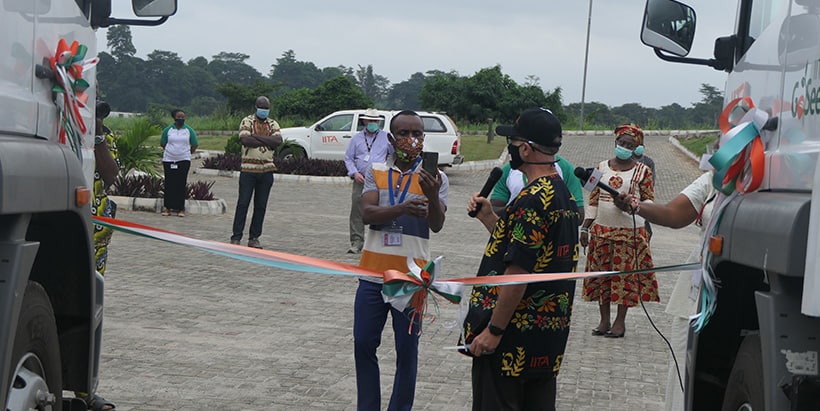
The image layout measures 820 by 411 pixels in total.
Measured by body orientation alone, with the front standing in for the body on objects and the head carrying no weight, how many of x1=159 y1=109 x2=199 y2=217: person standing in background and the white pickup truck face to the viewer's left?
1

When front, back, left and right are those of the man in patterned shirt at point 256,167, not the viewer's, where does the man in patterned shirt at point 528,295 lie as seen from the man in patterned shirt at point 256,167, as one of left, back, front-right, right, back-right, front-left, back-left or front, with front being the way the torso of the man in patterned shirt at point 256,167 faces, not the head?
front

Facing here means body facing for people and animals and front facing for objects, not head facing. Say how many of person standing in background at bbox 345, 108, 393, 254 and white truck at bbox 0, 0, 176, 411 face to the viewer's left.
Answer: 0

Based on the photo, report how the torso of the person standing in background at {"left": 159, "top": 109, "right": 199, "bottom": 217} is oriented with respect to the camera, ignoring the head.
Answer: toward the camera

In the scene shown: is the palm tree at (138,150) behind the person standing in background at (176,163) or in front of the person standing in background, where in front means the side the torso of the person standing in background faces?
behind

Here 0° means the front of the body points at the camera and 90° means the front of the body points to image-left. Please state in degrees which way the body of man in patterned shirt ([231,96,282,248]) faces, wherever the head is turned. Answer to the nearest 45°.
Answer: approximately 0°

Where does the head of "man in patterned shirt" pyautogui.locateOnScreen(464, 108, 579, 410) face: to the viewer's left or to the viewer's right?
to the viewer's left

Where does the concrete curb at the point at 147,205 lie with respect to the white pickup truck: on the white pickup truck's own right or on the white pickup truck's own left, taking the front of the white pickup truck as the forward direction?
on the white pickup truck's own left

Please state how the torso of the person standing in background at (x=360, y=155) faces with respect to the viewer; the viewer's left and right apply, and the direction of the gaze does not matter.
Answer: facing the viewer

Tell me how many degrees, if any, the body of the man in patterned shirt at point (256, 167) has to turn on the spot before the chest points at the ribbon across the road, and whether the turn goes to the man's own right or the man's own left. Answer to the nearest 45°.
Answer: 0° — they already face it
